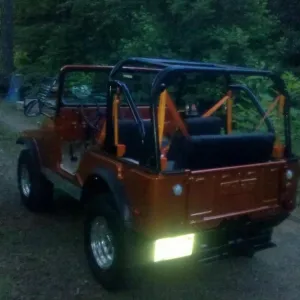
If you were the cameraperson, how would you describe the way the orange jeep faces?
facing away from the viewer and to the left of the viewer
